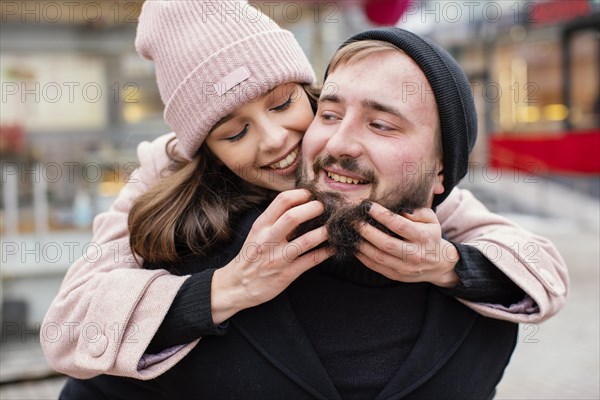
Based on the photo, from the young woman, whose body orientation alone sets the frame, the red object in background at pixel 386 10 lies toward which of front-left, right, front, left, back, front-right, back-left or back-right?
back-left

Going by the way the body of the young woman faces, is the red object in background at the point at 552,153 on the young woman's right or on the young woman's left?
on the young woman's left

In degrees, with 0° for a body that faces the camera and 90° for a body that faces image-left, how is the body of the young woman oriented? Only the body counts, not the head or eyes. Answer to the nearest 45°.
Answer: approximately 315°
